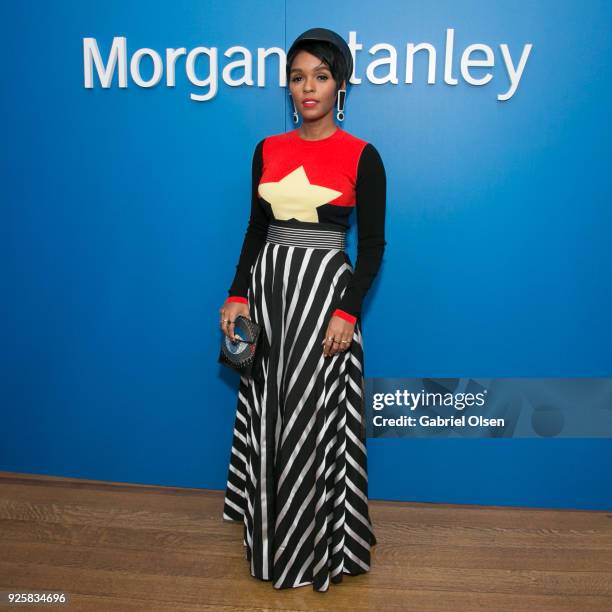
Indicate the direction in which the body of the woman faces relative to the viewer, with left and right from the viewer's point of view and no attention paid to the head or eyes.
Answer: facing the viewer and to the left of the viewer
